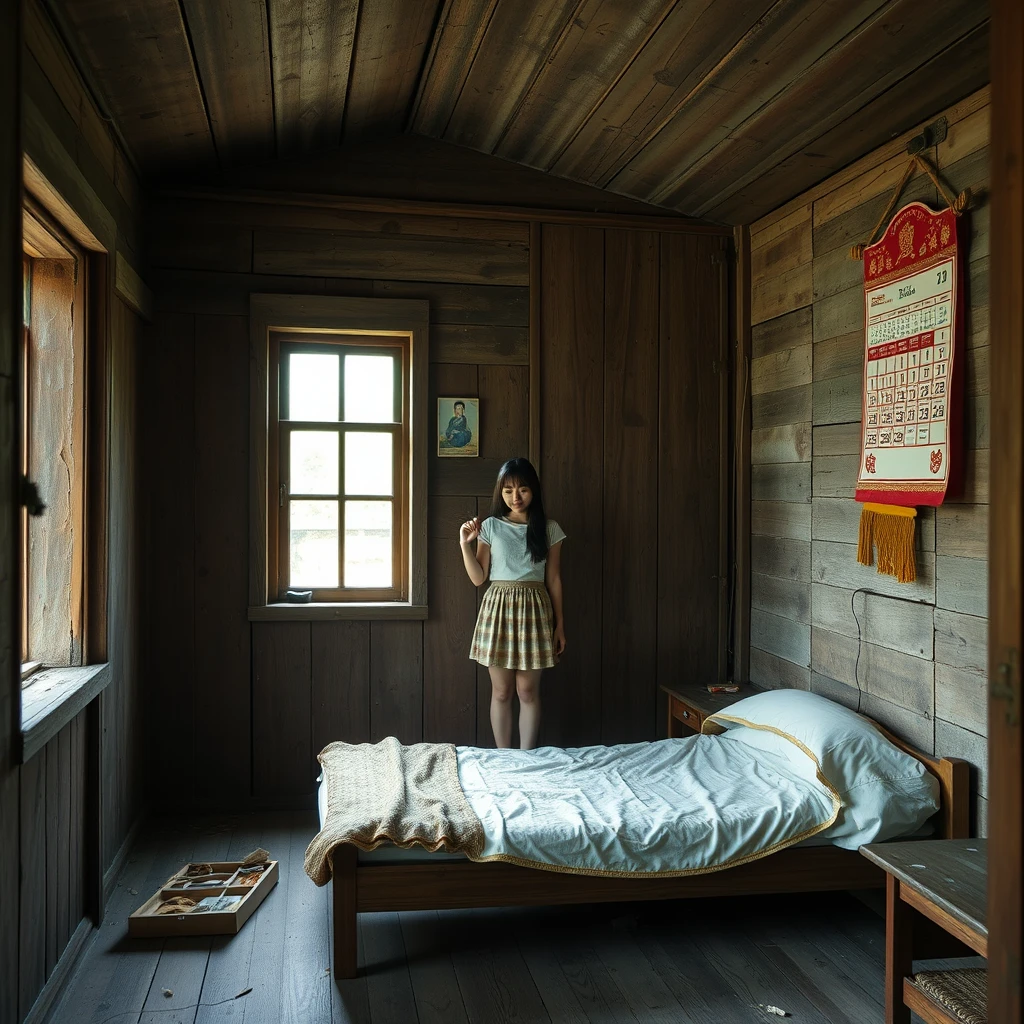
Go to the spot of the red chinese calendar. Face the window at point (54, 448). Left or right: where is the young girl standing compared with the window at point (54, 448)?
right

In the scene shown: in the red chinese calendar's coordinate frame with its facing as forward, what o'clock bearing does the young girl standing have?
The young girl standing is roughly at 2 o'clock from the red chinese calendar.

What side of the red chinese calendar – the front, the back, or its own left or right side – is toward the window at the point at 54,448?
front

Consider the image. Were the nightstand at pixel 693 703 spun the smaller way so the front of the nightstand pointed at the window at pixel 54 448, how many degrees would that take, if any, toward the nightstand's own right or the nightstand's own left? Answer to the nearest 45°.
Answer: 0° — it already faces it

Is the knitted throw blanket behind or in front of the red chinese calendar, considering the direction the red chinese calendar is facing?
in front

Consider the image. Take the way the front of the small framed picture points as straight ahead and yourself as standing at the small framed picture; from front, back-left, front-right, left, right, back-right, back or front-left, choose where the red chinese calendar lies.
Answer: front-left

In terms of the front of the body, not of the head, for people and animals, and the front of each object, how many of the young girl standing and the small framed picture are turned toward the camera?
2

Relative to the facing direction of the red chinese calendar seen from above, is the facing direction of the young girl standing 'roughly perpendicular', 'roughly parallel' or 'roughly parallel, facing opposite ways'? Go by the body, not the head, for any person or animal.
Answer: roughly perpendicular

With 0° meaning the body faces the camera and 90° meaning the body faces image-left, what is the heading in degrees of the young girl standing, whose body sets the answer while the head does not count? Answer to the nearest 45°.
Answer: approximately 0°
